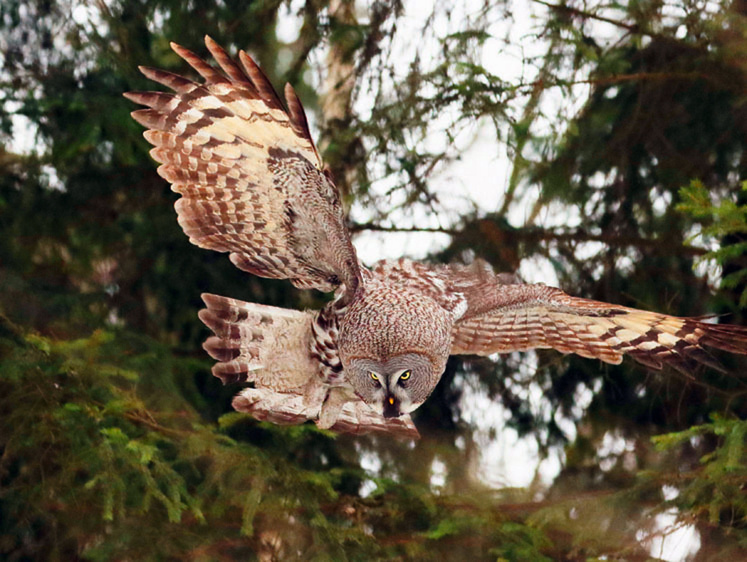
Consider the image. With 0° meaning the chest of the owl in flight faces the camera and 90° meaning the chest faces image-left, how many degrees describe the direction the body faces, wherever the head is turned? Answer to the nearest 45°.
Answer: approximately 315°
